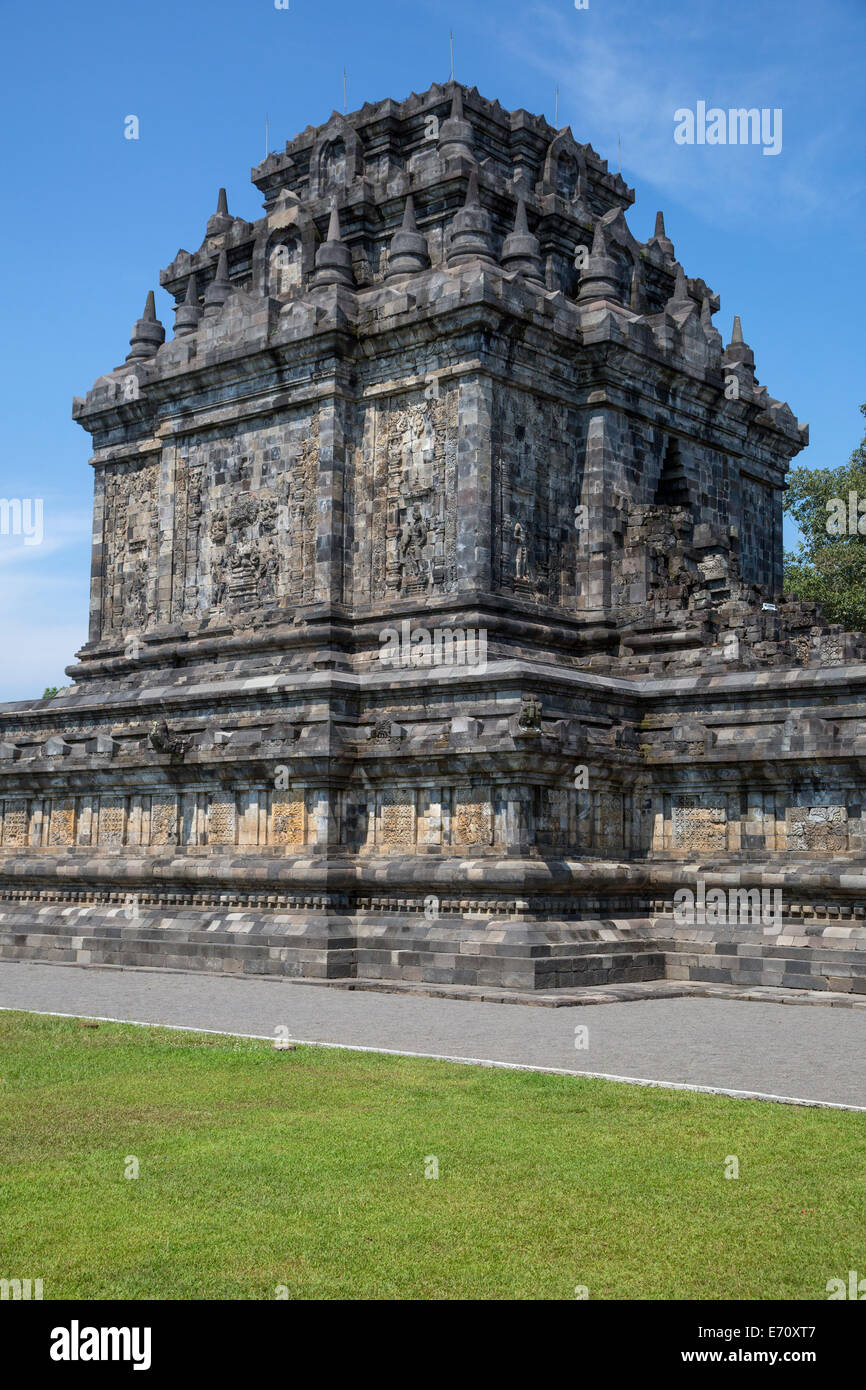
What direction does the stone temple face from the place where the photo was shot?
facing the viewer and to the right of the viewer
